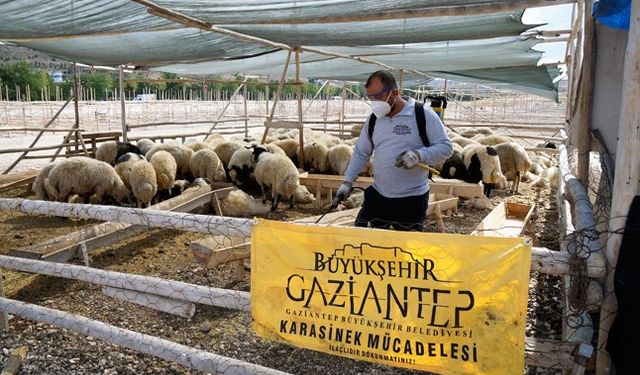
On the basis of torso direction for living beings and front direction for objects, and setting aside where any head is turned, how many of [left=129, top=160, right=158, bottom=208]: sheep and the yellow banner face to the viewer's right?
0

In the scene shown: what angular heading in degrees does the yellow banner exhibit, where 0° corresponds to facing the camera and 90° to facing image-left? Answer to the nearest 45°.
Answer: approximately 0°

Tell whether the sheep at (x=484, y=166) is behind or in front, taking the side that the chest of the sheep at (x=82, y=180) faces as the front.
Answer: in front

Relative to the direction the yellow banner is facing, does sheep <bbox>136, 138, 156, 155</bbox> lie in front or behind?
behind
